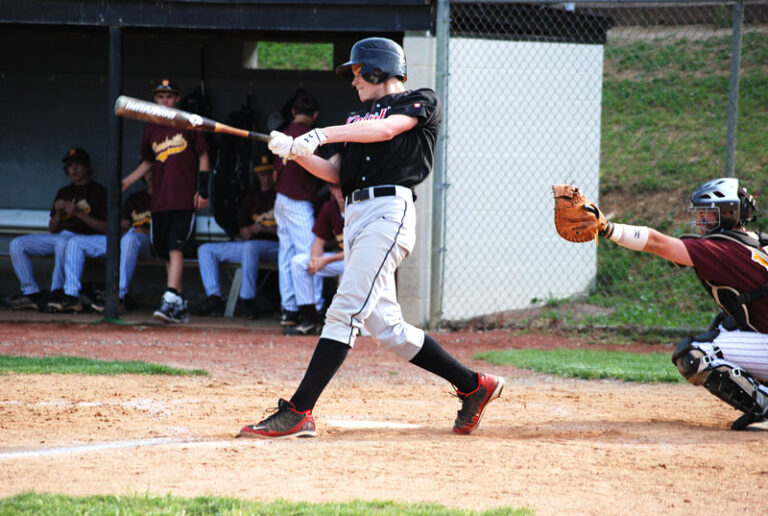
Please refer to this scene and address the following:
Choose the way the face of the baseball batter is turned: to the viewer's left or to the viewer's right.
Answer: to the viewer's left

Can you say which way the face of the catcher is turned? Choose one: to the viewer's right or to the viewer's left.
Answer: to the viewer's left

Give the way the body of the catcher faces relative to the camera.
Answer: to the viewer's left

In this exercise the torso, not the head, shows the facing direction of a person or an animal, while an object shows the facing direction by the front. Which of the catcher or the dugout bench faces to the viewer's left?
the catcher

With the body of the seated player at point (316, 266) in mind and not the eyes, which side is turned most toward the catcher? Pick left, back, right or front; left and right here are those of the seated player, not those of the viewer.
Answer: left

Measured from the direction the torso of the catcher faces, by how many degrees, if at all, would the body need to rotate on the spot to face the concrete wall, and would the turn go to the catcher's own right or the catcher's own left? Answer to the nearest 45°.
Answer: approximately 90° to the catcher's own right

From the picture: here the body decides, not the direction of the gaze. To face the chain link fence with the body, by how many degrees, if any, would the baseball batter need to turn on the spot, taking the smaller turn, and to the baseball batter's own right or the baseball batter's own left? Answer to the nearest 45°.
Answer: approximately 135° to the baseball batter's own right

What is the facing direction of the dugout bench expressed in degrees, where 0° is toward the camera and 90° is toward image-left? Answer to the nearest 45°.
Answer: approximately 0°

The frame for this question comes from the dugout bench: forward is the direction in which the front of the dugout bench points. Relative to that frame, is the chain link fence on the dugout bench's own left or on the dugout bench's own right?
on the dugout bench's own left

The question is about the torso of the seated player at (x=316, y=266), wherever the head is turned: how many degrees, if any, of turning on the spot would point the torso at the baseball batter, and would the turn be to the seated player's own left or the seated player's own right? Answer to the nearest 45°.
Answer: approximately 45° to the seated player's own left

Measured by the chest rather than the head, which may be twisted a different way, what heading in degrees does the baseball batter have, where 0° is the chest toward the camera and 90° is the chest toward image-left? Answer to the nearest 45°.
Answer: approximately 45°

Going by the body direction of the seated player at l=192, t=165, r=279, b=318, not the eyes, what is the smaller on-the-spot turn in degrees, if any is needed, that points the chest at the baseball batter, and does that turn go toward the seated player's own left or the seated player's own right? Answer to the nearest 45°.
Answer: approximately 45° to the seated player's own left

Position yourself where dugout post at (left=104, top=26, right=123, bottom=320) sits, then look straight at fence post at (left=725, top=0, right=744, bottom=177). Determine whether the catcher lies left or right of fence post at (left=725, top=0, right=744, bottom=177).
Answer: right
